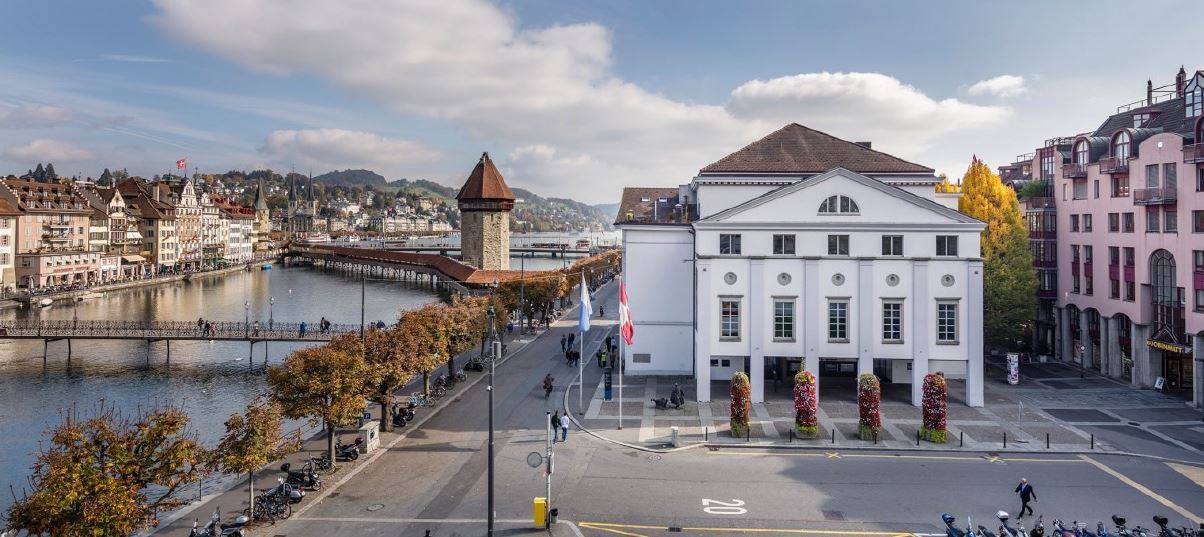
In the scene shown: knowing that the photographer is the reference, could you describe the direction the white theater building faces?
facing the viewer

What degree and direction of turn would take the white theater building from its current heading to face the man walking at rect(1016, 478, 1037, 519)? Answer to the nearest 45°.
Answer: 0° — it already faces them

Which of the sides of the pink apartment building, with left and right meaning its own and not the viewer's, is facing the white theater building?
front

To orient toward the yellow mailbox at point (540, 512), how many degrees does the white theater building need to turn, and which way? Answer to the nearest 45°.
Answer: approximately 45° to its right

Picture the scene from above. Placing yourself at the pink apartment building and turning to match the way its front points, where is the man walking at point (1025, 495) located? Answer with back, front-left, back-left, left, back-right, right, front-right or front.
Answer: front-left

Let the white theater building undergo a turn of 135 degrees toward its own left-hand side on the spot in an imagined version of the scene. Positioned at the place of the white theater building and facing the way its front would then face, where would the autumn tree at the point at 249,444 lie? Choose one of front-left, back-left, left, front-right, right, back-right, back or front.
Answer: back

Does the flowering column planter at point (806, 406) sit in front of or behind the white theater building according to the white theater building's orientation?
in front

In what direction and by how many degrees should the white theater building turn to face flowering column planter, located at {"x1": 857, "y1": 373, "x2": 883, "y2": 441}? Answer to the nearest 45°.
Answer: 0° — it already faces it

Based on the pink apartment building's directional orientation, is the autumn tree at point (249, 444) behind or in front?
in front

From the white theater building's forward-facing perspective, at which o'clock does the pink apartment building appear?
The pink apartment building is roughly at 8 o'clock from the white theater building.

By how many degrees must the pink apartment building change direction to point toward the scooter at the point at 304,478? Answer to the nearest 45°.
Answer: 0° — it already faces it

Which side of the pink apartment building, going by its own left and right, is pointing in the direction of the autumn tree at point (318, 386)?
front

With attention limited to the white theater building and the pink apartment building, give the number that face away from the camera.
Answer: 0
